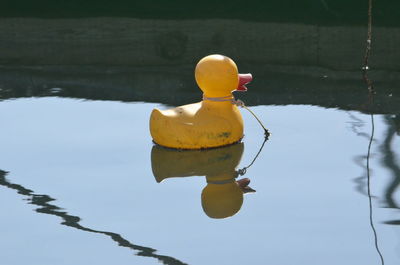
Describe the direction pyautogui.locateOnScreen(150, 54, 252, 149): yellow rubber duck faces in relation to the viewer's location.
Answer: facing to the right of the viewer
